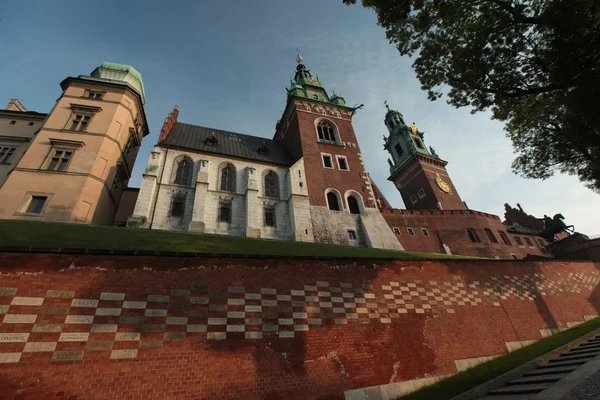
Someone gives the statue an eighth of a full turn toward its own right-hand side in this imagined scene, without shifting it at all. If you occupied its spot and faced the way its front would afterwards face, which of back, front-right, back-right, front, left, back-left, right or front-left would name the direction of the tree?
front-right

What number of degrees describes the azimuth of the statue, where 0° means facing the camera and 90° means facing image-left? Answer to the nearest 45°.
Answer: approximately 270°
